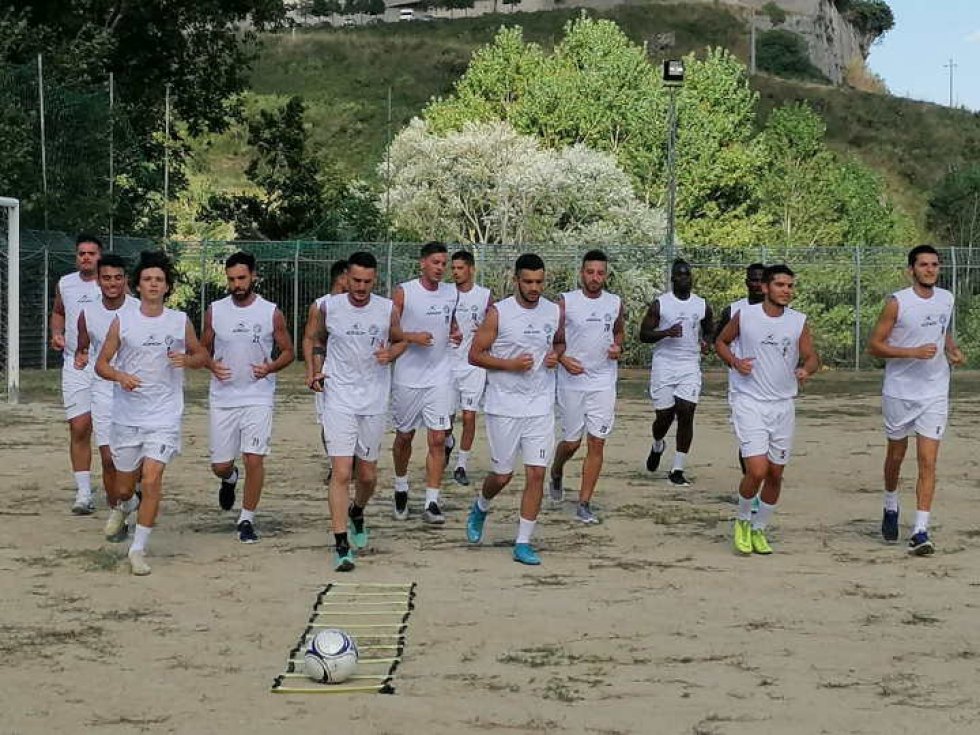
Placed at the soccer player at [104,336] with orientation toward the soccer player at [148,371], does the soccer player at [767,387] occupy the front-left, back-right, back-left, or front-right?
front-left

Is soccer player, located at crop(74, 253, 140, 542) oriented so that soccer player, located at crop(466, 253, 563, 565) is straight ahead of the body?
no

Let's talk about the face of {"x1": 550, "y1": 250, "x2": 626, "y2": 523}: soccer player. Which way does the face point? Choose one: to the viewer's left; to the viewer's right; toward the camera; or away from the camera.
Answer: toward the camera

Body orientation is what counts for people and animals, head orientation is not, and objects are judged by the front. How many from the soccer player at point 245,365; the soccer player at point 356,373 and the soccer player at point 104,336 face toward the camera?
3

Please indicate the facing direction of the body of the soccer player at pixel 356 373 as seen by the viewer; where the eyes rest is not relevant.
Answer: toward the camera

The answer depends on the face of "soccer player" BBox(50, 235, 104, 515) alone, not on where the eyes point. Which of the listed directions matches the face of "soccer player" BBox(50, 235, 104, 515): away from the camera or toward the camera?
toward the camera

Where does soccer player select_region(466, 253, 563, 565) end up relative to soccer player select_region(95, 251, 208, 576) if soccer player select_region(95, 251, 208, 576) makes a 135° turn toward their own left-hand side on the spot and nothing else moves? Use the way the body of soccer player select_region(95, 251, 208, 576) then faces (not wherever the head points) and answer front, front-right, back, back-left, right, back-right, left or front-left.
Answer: front-right

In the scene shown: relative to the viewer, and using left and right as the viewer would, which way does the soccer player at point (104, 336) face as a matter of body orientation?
facing the viewer

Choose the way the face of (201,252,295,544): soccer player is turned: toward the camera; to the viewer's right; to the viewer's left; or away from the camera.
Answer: toward the camera

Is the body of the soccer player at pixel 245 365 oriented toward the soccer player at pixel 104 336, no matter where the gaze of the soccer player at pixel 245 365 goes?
no

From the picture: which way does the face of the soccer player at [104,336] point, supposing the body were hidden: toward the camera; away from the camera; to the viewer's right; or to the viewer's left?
toward the camera

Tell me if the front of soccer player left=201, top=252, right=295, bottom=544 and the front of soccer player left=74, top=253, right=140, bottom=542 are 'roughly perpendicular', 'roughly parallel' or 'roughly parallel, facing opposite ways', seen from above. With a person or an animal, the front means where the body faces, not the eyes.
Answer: roughly parallel

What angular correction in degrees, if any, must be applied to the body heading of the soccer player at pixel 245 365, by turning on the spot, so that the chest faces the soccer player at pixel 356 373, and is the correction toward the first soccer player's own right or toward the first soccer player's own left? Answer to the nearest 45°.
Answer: approximately 45° to the first soccer player's own left

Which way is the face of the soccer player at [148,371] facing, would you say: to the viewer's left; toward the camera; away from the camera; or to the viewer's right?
toward the camera

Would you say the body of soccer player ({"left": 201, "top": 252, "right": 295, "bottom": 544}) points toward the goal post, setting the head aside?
no

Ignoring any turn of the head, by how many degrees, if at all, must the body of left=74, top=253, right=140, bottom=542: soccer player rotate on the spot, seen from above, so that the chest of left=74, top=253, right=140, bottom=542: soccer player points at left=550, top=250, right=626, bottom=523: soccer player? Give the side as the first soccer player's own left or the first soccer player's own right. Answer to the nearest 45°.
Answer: approximately 90° to the first soccer player's own left

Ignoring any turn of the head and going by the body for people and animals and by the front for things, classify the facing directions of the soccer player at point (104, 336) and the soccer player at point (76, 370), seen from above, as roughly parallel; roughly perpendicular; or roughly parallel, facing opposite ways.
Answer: roughly parallel

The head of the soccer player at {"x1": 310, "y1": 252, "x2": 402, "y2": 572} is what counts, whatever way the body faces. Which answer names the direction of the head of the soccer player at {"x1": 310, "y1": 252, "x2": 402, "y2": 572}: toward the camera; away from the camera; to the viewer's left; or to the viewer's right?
toward the camera

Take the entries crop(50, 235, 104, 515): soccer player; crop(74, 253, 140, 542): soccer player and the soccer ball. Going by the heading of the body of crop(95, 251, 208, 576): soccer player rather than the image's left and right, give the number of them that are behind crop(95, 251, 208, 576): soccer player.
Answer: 2

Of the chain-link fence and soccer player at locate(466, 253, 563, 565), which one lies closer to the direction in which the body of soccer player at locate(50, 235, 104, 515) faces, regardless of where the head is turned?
the soccer player
